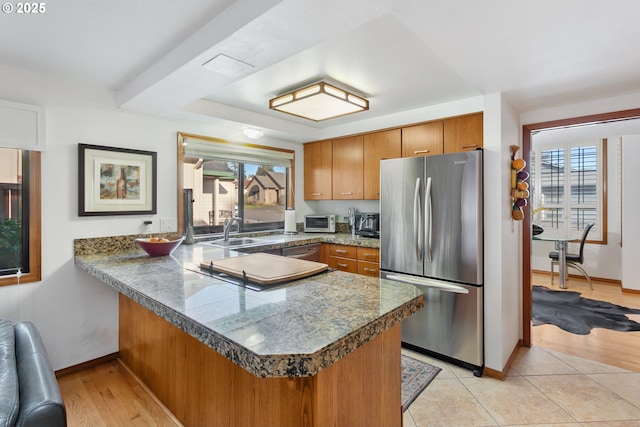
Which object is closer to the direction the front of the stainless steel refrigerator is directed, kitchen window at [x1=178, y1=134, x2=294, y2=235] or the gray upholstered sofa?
the gray upholstered sofa

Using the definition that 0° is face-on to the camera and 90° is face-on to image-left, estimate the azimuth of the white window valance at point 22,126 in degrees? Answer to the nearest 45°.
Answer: approximately 315°

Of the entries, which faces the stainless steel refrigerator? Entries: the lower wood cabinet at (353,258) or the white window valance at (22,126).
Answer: the white window valance

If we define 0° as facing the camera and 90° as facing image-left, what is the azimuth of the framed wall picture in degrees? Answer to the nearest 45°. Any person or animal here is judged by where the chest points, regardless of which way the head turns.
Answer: approximately 315°
